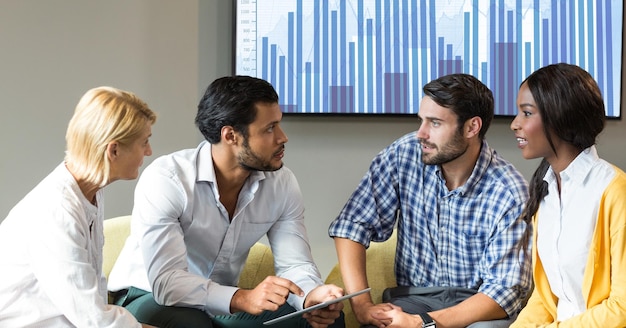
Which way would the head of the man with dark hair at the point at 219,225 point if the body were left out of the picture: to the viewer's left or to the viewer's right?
to the viewer's right

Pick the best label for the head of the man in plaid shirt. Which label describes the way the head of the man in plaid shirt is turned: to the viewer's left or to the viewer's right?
to the viewer's left

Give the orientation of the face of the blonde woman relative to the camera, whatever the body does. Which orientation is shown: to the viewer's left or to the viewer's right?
to the viewer's right

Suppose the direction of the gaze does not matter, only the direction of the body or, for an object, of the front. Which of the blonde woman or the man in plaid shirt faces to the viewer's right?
the blonde woman

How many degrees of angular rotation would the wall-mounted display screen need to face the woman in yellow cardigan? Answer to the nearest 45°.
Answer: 0° — it already faces them

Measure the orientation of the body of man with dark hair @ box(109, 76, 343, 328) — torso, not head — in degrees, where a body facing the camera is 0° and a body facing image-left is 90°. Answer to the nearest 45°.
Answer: approximately 315°

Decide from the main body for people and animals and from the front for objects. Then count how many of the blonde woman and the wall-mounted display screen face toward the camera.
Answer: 1

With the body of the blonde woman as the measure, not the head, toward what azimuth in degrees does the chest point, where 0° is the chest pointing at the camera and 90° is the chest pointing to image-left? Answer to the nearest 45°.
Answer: approximately 270°

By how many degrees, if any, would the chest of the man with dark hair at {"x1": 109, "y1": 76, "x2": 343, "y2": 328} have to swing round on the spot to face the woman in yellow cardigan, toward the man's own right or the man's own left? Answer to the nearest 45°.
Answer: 0° — they already face them

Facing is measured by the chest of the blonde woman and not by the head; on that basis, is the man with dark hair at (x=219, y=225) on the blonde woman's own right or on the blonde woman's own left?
on the blonde woman's own left
